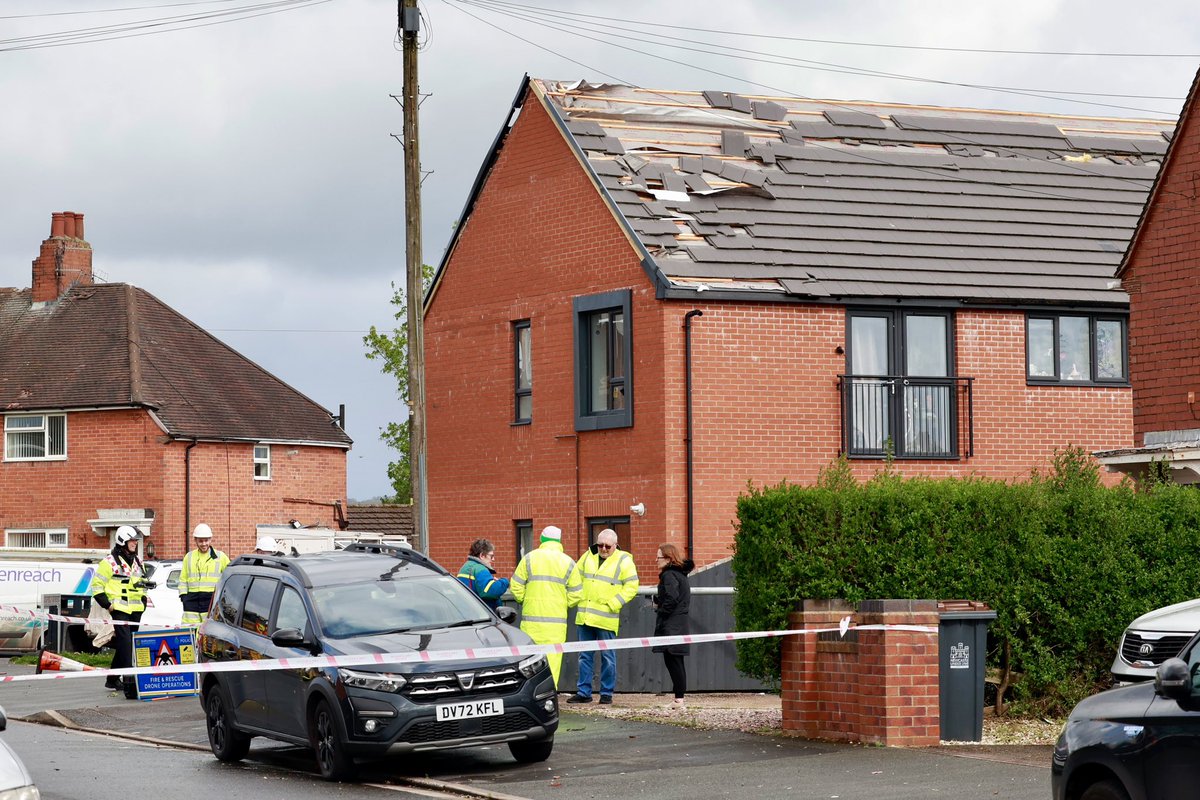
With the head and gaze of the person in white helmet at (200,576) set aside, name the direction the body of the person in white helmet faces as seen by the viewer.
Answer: toward the camera

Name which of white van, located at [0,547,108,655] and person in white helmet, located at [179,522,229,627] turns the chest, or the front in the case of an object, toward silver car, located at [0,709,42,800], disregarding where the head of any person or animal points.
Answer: the person in white helmet

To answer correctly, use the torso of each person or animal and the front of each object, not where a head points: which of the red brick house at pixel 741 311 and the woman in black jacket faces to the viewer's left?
the woman in black jacket

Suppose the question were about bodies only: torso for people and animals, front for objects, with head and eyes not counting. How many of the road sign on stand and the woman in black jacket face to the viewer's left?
1

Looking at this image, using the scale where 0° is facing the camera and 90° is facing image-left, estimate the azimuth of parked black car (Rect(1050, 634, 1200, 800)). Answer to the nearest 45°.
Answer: approximately 90°

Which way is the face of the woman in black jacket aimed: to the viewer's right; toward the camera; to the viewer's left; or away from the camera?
to the viewer's left

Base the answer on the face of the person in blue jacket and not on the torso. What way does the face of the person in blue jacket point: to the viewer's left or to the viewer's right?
to the viewer's right

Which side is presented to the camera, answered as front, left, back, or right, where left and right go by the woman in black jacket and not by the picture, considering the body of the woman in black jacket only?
left

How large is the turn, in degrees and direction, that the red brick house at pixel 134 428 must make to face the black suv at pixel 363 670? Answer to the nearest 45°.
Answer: approximately 45° to its left

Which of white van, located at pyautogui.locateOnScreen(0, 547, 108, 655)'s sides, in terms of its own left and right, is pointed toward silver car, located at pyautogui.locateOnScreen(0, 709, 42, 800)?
left

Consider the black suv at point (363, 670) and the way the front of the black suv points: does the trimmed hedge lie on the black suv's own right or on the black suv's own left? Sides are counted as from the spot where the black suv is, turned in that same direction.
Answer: on the black suv's own left

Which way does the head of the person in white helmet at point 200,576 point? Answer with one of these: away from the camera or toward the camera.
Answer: toward the camera

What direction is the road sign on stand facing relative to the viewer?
toward the camera

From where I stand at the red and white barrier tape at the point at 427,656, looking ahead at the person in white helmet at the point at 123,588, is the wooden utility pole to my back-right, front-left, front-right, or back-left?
front-right

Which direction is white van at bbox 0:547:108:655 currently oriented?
to the viewer's left
